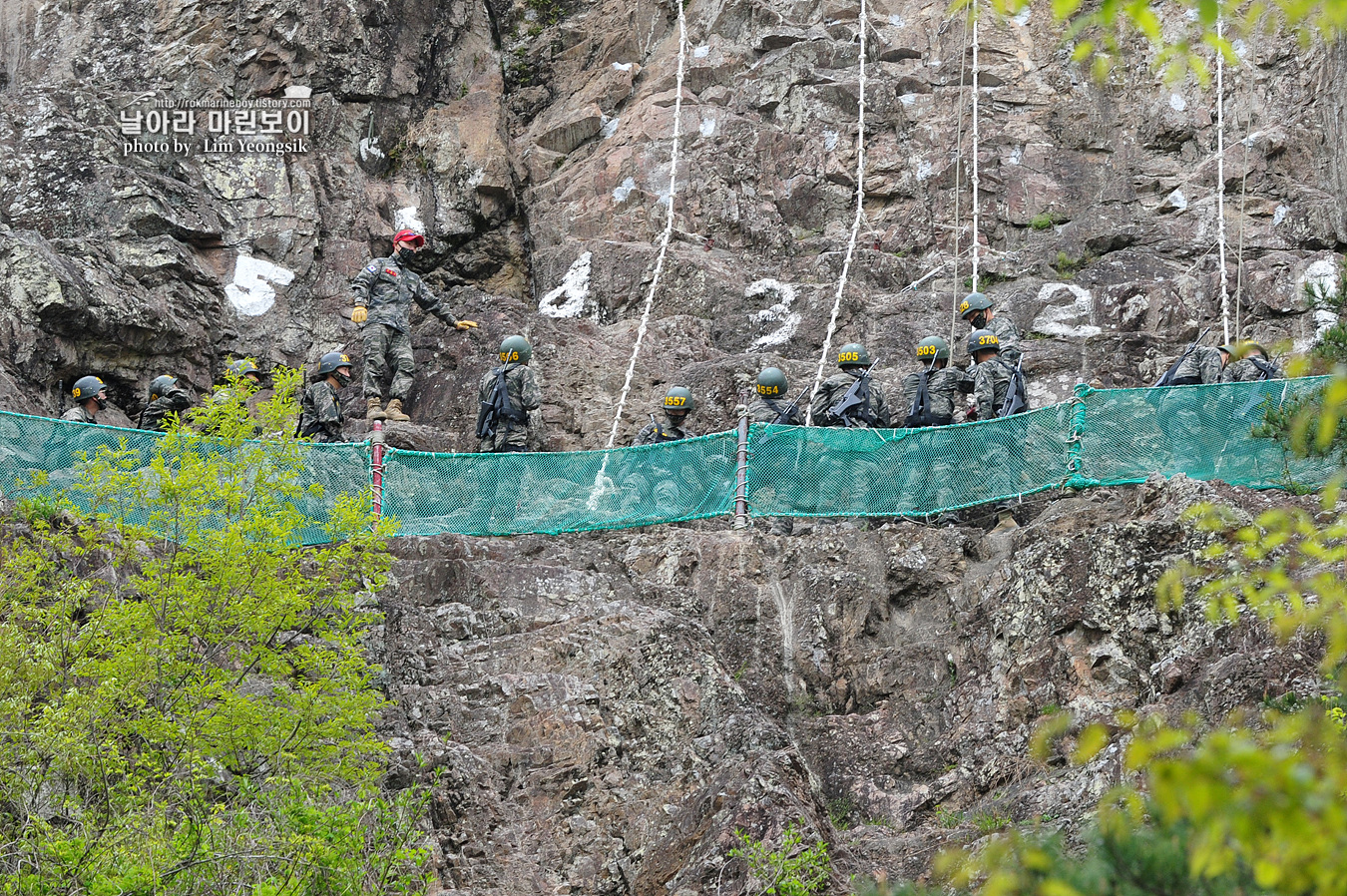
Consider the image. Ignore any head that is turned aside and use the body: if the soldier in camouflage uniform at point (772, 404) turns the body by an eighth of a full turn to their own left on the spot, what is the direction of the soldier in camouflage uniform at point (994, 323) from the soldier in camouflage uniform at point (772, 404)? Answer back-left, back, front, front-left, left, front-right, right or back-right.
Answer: back-right

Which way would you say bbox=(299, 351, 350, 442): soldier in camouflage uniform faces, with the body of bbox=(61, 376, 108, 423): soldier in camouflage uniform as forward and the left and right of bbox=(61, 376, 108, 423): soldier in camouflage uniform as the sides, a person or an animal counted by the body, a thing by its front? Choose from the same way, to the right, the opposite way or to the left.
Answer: the same way

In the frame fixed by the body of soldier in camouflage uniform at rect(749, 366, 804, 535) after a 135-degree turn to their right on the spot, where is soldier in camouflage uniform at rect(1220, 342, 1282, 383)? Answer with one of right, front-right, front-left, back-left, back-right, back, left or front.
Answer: front-left

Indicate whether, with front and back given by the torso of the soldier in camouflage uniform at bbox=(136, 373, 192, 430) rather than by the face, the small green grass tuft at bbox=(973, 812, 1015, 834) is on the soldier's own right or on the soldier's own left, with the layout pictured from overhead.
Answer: on the soldier's own right

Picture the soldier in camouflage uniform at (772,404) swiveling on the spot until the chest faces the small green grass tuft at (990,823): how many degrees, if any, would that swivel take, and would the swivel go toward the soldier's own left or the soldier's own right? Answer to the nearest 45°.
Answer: approximately 180°

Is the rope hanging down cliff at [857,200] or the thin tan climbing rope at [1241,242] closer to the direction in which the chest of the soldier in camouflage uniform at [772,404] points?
the rope hanging down cliff

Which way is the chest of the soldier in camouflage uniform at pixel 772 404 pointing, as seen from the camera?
away from the camera

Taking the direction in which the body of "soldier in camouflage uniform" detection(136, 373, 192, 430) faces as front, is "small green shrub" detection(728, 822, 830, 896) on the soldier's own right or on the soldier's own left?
on the soldier's own right
